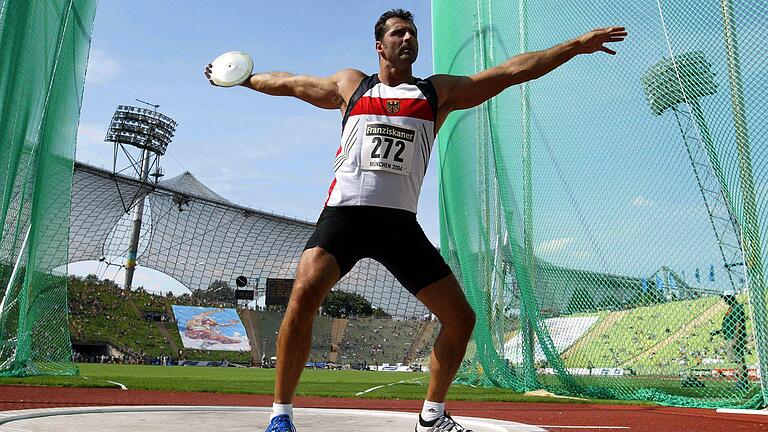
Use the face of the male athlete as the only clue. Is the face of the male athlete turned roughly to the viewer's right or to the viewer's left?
to the viewer's right

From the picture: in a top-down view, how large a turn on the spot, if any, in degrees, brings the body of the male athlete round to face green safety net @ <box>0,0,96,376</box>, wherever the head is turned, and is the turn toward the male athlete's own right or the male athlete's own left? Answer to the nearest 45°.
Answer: approximately 135° to the male athlete's own right

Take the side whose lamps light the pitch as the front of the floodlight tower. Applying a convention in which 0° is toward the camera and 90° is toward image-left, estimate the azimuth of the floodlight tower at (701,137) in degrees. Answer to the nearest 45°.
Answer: approximately 45°
